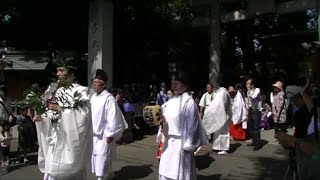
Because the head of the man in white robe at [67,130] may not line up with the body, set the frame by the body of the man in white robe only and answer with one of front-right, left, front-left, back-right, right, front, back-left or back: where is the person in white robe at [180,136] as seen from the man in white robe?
back-left

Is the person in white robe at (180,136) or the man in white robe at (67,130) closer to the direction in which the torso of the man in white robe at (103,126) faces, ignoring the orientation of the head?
the man in white robe

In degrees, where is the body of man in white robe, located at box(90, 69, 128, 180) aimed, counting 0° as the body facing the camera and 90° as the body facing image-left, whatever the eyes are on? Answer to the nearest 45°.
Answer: approximately 45°

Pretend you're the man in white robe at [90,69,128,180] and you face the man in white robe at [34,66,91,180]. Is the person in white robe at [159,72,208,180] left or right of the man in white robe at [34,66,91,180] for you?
left

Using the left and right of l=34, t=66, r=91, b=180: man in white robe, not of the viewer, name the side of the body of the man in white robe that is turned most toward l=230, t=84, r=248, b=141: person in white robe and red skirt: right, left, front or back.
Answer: back

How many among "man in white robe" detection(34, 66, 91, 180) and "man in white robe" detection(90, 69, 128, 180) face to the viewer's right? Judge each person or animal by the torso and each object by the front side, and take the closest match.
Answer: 0

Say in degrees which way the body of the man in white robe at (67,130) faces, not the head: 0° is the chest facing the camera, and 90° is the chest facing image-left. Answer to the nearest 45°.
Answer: approximately 45°

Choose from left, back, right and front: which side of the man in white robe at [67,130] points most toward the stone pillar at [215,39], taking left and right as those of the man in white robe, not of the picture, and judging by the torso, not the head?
back

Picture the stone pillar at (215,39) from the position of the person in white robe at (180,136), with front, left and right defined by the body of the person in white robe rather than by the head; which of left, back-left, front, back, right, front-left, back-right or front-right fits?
back-right

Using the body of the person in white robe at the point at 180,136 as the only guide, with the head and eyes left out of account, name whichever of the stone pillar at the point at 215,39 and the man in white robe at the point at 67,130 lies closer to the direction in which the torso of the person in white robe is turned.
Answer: the man in white robe
